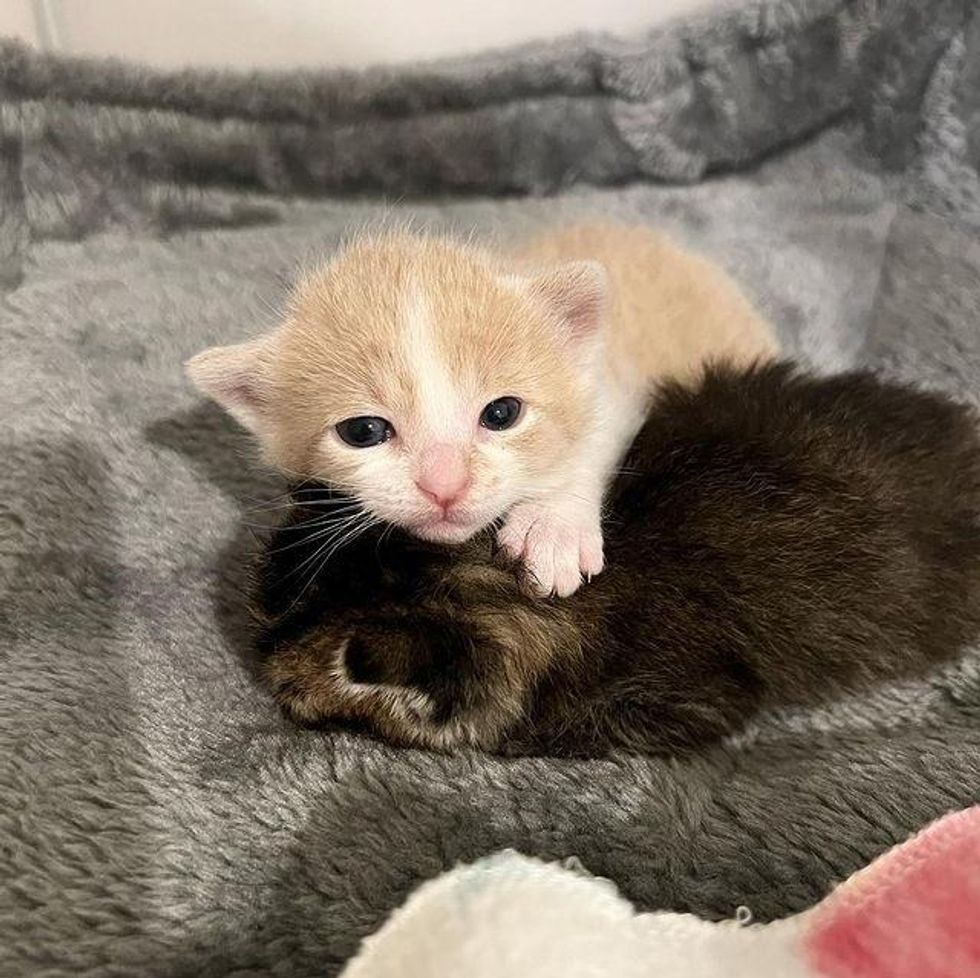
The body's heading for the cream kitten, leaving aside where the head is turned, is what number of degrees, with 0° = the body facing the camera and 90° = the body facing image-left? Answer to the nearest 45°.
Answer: approximately 45°

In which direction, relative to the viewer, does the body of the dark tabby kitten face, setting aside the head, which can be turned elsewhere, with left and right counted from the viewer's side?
facing to the left of the viewer

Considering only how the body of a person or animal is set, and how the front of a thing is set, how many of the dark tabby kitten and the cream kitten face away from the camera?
0
